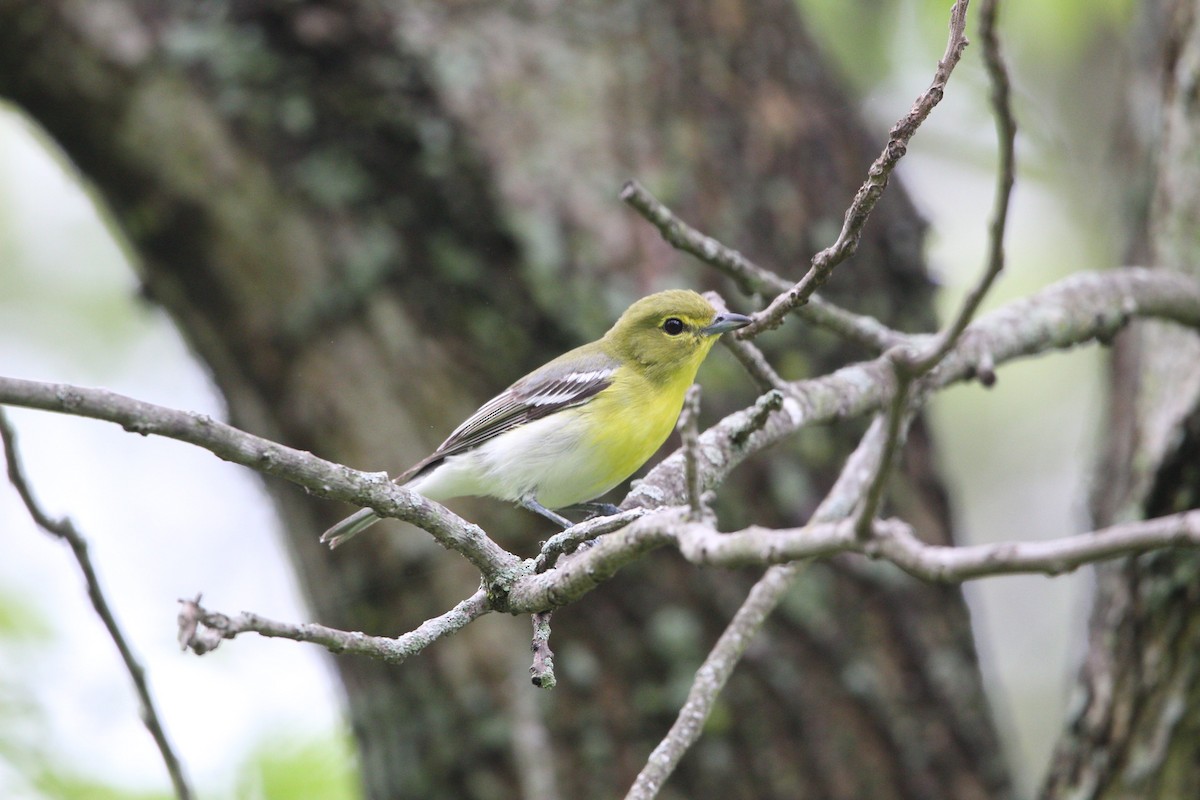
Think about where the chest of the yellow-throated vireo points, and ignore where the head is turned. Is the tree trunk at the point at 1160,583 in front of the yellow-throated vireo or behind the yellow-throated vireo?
in front

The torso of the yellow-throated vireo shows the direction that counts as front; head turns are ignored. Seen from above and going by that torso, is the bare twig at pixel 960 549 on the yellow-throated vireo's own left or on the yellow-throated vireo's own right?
on the yellow-throated vireo's own left

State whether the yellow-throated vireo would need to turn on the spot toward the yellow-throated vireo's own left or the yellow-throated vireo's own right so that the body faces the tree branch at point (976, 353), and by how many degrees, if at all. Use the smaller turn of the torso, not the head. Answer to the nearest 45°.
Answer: approximately 45° to the yellow-throated vireo's own right

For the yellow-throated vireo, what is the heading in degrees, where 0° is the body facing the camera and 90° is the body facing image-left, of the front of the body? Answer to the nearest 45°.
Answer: approximately 270°
